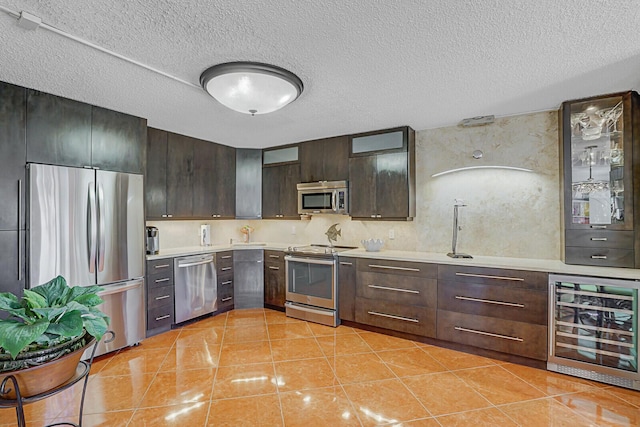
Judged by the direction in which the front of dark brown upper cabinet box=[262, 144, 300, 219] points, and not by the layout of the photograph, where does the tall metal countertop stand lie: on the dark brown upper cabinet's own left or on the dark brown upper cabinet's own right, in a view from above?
on the dark brown upper cabinet's own left

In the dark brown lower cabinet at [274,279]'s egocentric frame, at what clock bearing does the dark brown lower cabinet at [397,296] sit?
the dark brown lower cabinet at [397,296] is roughly at 9 o'clock from the dark brown lower cabinet at [274,279].

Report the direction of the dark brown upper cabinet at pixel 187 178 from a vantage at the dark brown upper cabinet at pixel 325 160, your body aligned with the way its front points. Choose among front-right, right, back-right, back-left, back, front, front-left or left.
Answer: front-right

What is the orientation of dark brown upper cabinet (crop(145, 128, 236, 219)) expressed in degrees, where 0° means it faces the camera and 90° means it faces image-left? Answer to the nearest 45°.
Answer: approximately 315°

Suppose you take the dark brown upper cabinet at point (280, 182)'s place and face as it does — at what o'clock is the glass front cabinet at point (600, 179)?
The glass front cabinet is roughly at 9 o'clock from the dark brown upper cabinet.

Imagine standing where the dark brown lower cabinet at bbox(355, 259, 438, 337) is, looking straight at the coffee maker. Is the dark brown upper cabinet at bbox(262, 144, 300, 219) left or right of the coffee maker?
right

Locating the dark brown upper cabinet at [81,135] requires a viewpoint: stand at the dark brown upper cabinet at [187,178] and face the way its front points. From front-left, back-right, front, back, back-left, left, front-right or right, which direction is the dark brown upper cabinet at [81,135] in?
right
